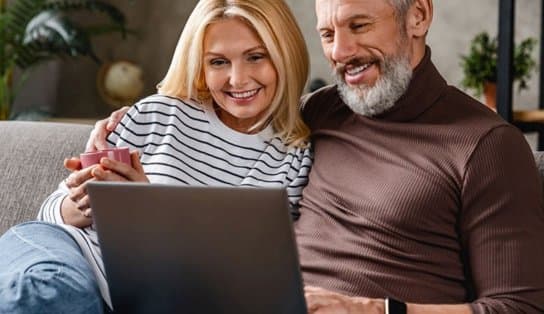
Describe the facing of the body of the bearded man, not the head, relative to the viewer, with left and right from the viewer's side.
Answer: facing the viewer and to the left of the viewer

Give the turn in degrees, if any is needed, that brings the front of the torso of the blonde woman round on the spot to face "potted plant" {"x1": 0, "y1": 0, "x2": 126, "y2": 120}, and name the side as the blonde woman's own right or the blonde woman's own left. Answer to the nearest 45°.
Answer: approximately 180°

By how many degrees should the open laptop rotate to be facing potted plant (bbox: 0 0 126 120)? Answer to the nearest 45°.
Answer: approximately 45° to its left

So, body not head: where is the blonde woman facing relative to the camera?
toward the camera

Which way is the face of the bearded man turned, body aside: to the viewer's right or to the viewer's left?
to the viewer's left

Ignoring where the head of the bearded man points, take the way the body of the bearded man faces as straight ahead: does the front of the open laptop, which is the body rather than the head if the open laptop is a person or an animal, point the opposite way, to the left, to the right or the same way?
the opposite way

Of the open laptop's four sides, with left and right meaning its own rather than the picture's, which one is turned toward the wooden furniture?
front
